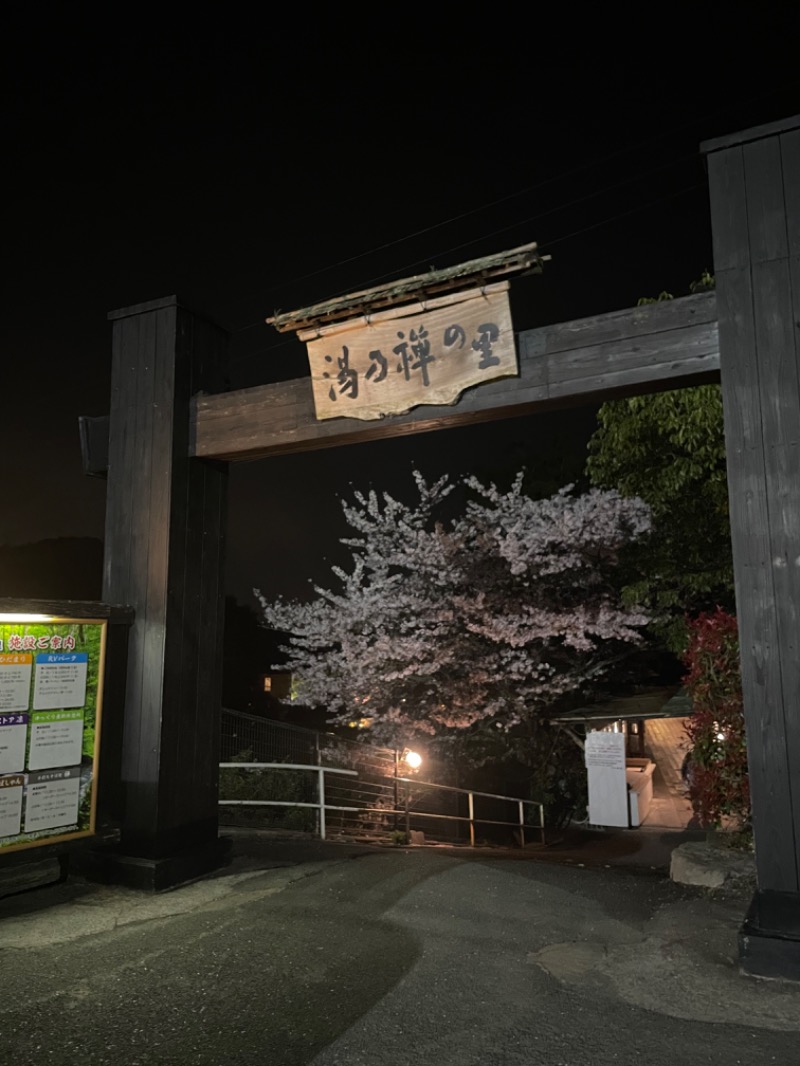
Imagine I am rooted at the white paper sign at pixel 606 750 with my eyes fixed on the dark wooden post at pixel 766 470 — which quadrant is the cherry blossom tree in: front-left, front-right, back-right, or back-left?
back-right

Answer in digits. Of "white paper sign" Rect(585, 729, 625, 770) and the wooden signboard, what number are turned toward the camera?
2

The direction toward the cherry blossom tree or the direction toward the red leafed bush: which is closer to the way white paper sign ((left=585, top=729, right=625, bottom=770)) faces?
the red leafed bush

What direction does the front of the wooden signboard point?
toward the camera

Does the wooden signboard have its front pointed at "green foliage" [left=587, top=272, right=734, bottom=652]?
no

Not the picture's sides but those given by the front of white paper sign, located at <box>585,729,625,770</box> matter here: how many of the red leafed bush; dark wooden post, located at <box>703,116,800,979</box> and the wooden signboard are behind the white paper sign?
0

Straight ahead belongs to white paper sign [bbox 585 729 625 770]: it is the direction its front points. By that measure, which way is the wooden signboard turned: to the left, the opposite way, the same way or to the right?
the same way

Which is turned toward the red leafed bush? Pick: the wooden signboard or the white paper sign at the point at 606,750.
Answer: the white paper sign

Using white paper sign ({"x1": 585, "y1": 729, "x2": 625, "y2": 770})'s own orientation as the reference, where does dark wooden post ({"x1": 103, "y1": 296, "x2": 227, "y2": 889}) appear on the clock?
The dark wooden post is roughly at 1 o'clock from the white paper sign.

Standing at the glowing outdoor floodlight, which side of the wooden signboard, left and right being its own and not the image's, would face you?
back

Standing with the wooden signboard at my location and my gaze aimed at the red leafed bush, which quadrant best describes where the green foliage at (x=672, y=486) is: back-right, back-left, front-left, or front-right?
front-left

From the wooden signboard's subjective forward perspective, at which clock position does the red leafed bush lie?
The red leafed bush is roughly at 8 o'clock from the wooden signboard.

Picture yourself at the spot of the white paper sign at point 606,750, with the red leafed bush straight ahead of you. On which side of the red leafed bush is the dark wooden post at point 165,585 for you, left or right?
right

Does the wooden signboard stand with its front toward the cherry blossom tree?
no

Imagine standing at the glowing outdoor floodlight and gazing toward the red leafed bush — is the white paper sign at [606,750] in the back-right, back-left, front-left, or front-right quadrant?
front-left

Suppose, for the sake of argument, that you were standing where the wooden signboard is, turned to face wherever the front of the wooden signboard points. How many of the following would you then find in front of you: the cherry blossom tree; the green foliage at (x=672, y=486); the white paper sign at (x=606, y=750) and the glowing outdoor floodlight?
0

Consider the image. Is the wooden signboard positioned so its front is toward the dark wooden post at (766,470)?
no
